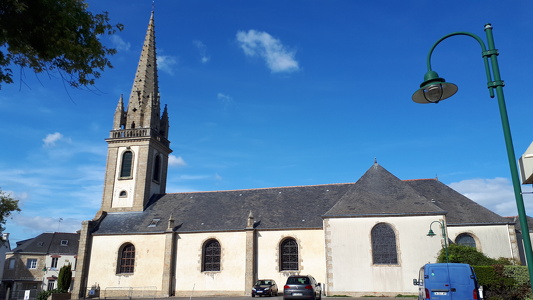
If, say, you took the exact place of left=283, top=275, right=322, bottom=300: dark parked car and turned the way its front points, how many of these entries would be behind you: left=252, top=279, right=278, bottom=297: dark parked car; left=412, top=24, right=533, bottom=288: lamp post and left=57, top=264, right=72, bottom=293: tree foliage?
1

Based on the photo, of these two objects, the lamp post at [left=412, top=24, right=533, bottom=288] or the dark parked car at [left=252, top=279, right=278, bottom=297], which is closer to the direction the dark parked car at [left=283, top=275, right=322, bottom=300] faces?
the dark parked car

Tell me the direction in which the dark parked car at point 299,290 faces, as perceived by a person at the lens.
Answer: facing away from the viewer

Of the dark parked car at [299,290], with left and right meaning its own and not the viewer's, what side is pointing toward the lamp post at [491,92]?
back

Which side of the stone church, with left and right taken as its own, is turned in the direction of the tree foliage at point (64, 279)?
front

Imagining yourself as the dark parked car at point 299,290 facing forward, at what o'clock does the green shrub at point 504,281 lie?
The green shrub is roughly at 3 o'clock from the dark parked car.

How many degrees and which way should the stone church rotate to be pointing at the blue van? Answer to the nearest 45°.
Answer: approximately 135° to its left

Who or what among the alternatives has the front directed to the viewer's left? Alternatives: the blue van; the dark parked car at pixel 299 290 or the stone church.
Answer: the stone church

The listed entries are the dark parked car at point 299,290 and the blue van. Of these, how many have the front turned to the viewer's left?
0

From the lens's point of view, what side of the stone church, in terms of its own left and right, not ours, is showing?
left

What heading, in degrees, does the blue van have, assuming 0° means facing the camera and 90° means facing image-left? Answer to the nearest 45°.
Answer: approximately 180°

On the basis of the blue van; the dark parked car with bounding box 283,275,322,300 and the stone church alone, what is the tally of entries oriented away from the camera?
2

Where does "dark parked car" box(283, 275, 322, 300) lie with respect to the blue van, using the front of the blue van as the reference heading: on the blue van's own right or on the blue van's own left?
on the blue van's own left
